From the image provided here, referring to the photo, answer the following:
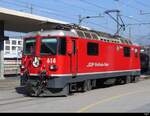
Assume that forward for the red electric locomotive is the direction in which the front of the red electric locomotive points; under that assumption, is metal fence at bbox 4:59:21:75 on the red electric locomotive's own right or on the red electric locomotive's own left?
on the red electric locomotive's own right

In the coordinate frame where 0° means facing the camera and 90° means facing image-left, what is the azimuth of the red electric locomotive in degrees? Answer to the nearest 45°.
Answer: approximately 45°
